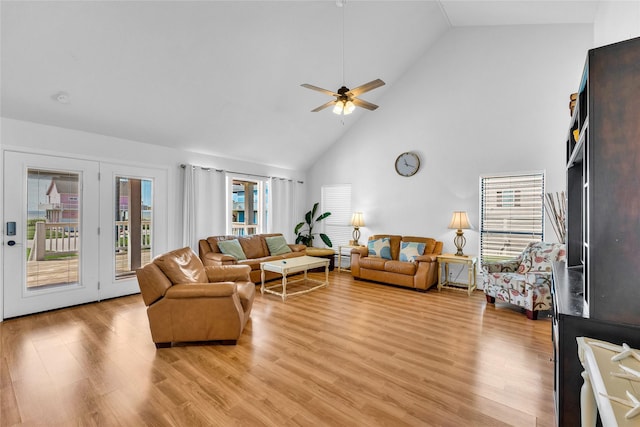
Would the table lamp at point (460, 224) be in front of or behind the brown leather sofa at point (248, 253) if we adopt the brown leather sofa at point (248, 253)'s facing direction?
in front

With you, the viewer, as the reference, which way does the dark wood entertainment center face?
facing to the left of the viewer

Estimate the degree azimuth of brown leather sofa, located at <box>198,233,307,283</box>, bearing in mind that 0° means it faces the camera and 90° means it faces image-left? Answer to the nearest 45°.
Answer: approximately 315°

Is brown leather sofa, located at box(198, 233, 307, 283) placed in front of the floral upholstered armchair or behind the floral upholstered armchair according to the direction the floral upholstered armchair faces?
in front

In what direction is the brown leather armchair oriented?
to the viewer's right

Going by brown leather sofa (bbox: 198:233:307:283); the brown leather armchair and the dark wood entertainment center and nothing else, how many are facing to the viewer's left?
1

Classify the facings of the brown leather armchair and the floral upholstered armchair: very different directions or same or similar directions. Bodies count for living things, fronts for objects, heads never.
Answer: very different directions

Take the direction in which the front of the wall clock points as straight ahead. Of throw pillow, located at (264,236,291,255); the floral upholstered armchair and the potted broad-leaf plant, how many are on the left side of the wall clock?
1

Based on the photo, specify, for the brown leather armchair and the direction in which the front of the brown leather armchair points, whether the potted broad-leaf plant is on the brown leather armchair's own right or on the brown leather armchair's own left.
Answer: on the brown leather armchair's own left

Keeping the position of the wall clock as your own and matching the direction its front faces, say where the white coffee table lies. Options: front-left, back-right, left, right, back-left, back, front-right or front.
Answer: front

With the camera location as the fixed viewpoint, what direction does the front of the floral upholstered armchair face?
facing the viewer and to the left of the viewer

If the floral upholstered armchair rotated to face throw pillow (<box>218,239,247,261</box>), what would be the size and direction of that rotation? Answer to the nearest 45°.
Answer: approximately 45° to its right

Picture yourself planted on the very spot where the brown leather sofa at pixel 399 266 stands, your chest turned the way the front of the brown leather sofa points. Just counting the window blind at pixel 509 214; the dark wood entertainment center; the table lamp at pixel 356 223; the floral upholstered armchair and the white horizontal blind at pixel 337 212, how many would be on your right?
2
